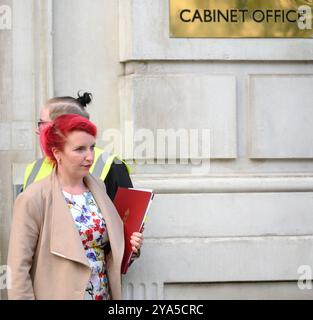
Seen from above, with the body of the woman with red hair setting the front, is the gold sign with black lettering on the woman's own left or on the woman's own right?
on the woman's own left

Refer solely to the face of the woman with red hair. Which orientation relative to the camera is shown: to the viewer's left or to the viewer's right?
to the viewer's right

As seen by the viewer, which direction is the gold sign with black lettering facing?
toward the camera

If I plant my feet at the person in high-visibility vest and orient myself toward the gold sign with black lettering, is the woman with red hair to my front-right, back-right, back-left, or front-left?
back-right

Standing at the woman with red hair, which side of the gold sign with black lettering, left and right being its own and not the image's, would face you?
front

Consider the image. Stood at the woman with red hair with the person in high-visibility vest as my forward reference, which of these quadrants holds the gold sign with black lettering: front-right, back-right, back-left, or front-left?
front-right

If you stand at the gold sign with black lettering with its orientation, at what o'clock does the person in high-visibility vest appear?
The person in high-visibility vest is roughly at 1 o'clock from the gold sign with black lettering.

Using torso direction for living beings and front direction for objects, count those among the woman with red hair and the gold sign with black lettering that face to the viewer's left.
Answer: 0
